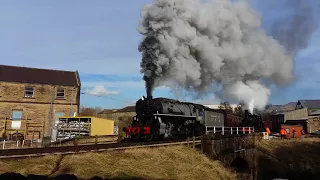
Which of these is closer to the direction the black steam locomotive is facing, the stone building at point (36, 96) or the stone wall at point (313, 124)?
the stone building

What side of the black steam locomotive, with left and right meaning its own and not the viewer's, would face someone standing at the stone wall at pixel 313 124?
back

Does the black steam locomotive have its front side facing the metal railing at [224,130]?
no

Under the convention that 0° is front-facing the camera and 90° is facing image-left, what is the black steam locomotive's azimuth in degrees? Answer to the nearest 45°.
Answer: approximately 45°

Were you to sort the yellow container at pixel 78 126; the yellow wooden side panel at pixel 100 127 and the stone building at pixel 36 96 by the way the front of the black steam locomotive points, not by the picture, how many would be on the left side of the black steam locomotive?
0

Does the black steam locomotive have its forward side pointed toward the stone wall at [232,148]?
no
